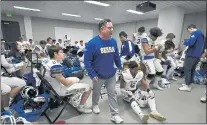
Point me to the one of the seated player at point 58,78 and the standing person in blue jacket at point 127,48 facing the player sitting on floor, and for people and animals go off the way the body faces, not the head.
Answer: the seated player at point 58,78

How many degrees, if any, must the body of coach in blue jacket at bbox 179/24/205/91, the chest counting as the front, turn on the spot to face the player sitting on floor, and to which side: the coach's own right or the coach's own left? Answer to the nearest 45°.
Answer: approximately 45° to the coach's own left

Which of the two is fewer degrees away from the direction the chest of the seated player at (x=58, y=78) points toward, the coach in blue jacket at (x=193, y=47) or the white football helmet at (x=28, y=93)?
the coach in blue jacket

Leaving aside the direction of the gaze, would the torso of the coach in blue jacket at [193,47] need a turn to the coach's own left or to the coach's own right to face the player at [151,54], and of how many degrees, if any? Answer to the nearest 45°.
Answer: approximately 45° to the coach's own left

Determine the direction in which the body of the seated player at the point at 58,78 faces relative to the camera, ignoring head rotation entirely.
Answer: to the viewer's right

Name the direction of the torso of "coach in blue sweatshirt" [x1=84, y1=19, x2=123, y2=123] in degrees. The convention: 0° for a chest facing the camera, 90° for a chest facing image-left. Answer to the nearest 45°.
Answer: approximately 315°

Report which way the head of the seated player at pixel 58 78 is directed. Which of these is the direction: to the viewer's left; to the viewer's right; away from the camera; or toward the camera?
to the viewer's right

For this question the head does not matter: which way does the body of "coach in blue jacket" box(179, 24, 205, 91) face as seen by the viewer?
to the viewer's left
